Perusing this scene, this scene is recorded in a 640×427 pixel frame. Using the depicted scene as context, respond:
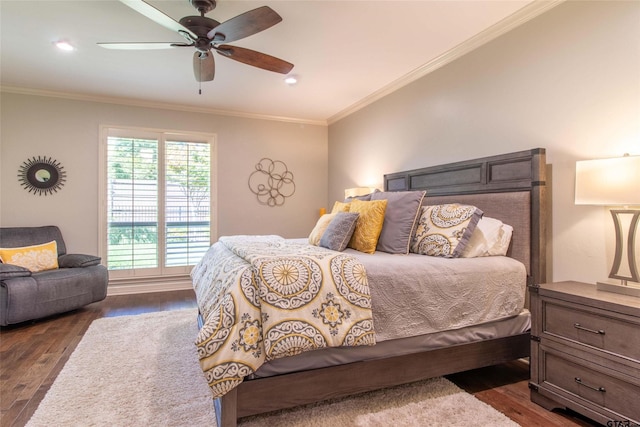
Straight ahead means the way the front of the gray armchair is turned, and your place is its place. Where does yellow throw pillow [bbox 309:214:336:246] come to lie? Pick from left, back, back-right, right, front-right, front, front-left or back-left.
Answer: front

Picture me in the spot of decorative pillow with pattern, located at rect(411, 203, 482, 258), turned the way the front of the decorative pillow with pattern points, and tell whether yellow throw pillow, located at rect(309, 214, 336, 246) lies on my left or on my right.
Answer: on my right

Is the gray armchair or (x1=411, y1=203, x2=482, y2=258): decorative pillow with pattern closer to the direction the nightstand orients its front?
the gray armchair

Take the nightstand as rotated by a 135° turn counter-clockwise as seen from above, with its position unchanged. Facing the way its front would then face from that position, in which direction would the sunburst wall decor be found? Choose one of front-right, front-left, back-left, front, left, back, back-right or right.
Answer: back

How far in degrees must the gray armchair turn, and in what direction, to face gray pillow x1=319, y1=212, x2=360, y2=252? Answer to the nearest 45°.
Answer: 0° — it already faces it

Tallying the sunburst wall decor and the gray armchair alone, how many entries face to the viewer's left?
0

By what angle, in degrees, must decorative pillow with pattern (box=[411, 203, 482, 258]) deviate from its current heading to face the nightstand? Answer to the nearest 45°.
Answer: approximately 90° to its left

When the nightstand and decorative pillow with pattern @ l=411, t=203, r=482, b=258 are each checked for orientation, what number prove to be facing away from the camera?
0

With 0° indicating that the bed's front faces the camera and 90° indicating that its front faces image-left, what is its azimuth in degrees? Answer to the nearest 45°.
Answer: approximately 45°

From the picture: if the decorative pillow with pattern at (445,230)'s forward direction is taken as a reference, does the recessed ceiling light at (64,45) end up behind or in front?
in front

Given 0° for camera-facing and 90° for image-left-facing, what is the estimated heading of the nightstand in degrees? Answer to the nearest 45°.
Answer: approximately 45°

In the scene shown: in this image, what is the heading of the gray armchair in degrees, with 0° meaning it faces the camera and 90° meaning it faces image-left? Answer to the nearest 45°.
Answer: approximately 315°

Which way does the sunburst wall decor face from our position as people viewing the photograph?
facing the viewer

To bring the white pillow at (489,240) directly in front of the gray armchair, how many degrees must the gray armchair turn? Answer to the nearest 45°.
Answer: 0° — it already faces it
